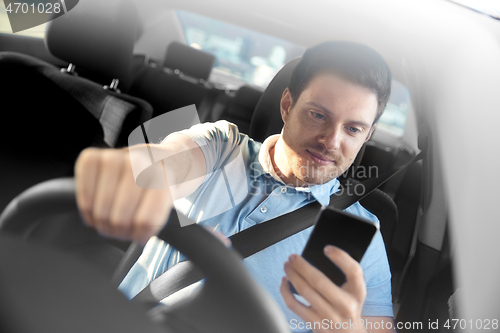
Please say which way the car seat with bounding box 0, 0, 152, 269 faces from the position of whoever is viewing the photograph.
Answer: facing the viewer and to the left of the viewer

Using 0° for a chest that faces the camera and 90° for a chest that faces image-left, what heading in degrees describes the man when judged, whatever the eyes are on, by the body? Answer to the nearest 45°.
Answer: approximately 0°

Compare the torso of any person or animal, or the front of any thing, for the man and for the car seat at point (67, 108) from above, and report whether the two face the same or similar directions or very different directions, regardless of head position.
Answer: same or similar directions

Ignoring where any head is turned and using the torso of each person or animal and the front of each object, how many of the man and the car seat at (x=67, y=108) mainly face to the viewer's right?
0

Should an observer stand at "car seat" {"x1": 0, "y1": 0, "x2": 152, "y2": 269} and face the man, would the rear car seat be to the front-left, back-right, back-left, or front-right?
front-left
